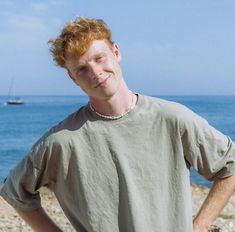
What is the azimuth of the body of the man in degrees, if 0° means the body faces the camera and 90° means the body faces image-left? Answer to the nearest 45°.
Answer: approximately 0°
